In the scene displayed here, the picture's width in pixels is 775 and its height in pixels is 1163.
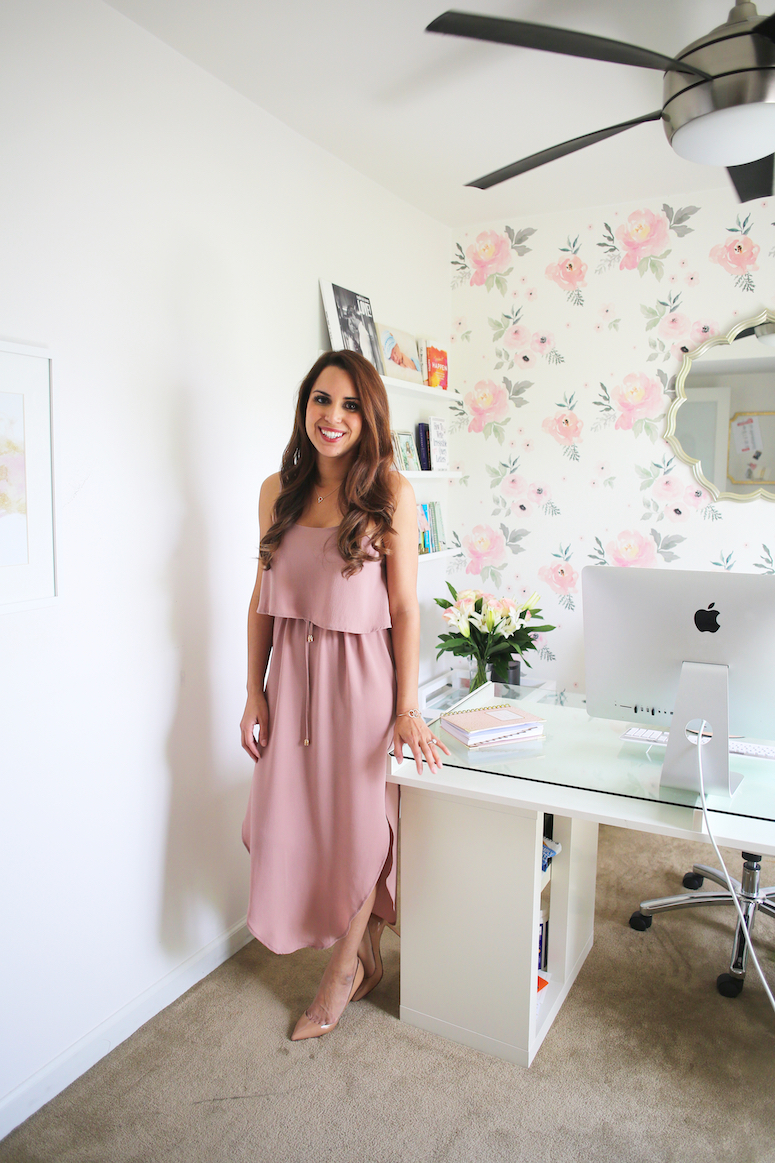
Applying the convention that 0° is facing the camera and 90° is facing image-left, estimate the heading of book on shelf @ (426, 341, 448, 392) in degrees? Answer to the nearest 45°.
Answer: approximately 315°

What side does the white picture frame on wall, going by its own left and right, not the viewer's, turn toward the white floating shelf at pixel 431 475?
left

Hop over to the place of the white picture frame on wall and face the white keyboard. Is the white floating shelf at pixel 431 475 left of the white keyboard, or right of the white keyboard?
left

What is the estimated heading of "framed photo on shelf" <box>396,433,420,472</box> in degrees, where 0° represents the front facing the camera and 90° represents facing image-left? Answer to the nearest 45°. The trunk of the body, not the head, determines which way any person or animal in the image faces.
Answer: approximately 315°

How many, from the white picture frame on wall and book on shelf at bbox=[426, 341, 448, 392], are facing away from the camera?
0

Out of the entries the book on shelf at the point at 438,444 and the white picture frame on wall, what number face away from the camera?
0

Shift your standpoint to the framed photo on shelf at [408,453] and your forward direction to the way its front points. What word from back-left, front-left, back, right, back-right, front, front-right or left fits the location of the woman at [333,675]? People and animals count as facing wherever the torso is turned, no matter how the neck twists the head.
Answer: front-right
